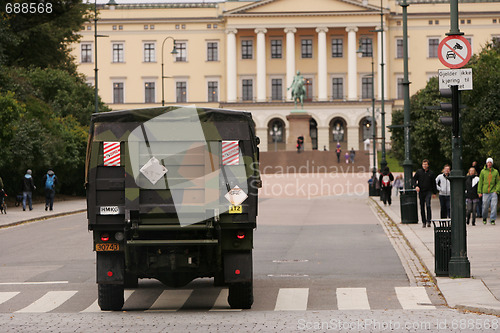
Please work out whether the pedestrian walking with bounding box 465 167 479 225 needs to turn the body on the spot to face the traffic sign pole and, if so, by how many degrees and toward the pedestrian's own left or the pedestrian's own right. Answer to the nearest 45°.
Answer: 0° — they already face it

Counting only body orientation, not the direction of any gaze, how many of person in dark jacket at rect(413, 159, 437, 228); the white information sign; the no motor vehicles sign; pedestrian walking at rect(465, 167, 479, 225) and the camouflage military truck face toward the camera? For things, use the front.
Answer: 4

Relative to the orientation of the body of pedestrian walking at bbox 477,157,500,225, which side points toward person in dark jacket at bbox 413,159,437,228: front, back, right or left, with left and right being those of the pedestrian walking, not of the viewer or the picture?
right

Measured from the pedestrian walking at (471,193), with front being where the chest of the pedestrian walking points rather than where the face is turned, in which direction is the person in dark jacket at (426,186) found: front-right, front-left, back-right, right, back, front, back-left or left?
front-right

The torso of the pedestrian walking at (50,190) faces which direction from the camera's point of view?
away from the camera

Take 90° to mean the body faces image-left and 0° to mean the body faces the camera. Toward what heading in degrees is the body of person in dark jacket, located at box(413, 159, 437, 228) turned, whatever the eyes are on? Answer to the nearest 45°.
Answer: approximately 0°

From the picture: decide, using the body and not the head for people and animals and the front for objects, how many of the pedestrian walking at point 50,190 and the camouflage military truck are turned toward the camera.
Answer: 0

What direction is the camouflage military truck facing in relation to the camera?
away from the camera

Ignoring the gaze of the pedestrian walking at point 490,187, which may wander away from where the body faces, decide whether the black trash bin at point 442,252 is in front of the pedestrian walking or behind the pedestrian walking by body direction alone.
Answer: in front
